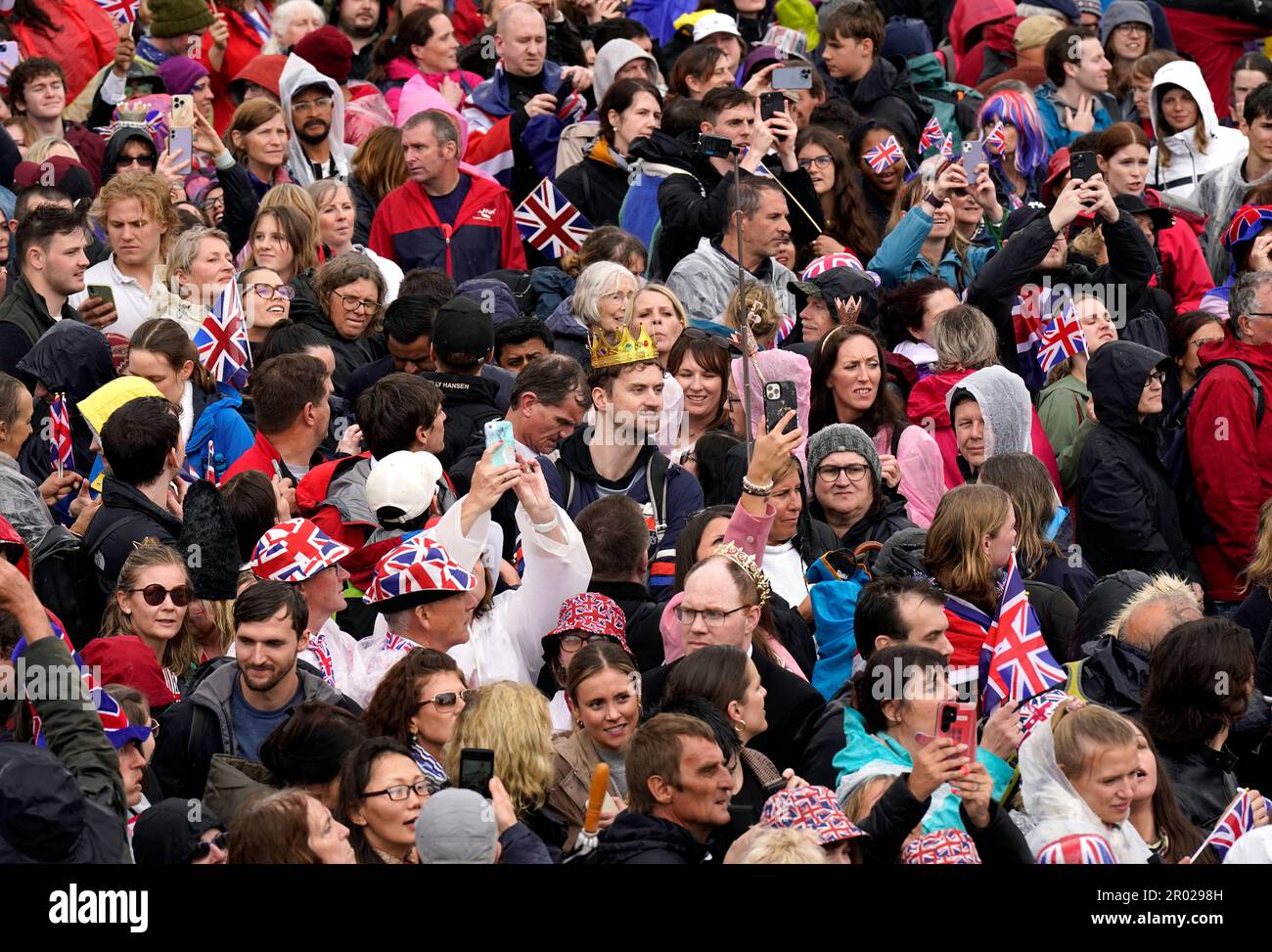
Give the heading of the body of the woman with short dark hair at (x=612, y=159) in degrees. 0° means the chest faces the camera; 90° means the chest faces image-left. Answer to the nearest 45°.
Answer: approximately 315°

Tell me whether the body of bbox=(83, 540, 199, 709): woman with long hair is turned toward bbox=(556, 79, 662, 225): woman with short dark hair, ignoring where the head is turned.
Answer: no

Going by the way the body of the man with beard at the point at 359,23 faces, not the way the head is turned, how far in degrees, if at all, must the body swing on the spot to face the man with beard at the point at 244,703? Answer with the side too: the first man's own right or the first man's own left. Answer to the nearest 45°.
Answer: approximately 45° to the first man's own right

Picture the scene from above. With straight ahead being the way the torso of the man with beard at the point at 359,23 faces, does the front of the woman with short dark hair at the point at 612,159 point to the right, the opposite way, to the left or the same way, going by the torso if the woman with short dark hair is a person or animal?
the same way

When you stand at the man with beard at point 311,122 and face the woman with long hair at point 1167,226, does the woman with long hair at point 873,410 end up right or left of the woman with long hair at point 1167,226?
right

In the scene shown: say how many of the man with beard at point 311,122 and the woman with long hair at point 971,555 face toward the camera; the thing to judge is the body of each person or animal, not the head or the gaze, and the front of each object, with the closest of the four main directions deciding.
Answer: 1

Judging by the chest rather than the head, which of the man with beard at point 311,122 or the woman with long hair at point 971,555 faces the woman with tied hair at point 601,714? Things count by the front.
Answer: the man with beard

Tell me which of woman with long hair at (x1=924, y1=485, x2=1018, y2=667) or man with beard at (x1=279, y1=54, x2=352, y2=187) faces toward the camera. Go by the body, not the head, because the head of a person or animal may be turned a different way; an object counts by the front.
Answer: the man with beard

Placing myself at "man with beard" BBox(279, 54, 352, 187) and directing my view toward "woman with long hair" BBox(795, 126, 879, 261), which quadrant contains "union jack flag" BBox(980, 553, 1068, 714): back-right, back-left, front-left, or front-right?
front-right

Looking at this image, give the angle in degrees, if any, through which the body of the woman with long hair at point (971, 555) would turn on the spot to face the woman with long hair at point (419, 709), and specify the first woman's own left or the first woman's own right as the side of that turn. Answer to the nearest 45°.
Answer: approximately 180°

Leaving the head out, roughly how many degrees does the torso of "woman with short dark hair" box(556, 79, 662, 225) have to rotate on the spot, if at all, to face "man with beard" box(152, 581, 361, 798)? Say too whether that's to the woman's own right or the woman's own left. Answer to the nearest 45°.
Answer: approximately 45° to the woman's own right

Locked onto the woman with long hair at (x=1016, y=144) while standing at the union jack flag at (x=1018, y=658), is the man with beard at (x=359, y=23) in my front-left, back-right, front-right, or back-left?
front-left

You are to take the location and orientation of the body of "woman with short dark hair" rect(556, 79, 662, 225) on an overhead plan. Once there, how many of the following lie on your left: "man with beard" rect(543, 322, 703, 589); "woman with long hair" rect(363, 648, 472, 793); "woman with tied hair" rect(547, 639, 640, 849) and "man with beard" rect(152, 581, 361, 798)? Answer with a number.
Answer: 0
